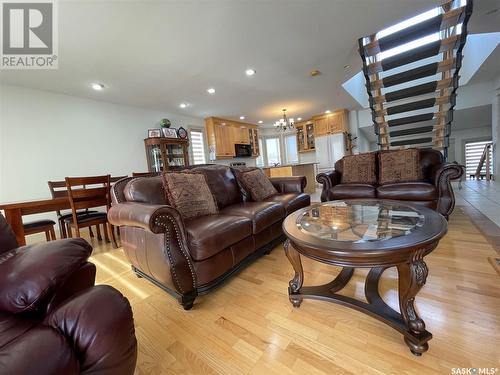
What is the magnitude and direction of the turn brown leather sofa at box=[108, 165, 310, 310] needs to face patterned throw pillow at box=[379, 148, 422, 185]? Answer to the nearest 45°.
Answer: approximately 45° to its left

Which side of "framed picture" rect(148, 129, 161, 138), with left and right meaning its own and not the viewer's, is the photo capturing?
front

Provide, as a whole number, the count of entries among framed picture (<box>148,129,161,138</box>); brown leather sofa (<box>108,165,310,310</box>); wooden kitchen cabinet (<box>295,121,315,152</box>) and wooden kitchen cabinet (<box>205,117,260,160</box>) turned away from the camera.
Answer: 0

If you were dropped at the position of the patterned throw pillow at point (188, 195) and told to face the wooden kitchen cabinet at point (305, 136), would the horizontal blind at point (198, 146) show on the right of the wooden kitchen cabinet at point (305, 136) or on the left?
left

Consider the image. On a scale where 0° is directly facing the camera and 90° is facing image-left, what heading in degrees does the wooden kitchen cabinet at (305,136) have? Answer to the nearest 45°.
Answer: approximately 0°

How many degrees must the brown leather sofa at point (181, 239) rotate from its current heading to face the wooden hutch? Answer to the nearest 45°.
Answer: approximately 135° to its left

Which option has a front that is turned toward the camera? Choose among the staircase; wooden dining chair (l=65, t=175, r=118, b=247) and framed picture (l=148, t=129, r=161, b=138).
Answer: the framed picture

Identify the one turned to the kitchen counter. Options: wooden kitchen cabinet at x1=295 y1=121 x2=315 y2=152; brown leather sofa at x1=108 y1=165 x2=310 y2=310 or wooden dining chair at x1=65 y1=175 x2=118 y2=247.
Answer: the wooden kitchen cabinet

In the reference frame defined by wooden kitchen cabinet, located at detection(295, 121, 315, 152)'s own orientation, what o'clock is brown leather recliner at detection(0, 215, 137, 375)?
The brown leather recliner is roughly at 12 o'clock from the wooden kitchen cabinet.

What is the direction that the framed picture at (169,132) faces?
toward the camera

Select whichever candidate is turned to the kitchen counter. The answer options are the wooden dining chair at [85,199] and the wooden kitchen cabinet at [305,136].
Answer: the wooden kitchen cabinet

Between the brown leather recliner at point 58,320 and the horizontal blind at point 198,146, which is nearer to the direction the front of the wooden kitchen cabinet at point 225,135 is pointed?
the brown leather recliner
